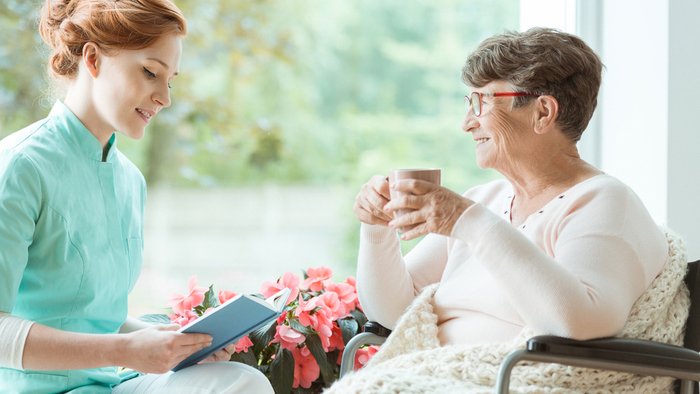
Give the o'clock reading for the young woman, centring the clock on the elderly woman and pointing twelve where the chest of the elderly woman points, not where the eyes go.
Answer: The young woman is roughly at 1 o'clock from the elderly woman.

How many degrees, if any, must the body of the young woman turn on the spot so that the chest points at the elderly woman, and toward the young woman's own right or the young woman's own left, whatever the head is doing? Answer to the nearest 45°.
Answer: approximately 45° to the young woman's own left

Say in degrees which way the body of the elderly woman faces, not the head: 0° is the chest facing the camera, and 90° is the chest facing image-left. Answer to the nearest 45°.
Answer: approximately 45°

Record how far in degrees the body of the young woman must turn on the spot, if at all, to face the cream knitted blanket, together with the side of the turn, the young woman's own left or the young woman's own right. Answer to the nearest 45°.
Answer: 0° — they already face it

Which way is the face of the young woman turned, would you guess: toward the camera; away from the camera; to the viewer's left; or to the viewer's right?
to the viewer's right

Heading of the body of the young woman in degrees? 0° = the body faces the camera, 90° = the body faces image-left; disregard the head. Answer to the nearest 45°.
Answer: approximately 315°

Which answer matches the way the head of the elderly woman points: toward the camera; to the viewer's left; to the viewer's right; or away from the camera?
to the viewer's left
